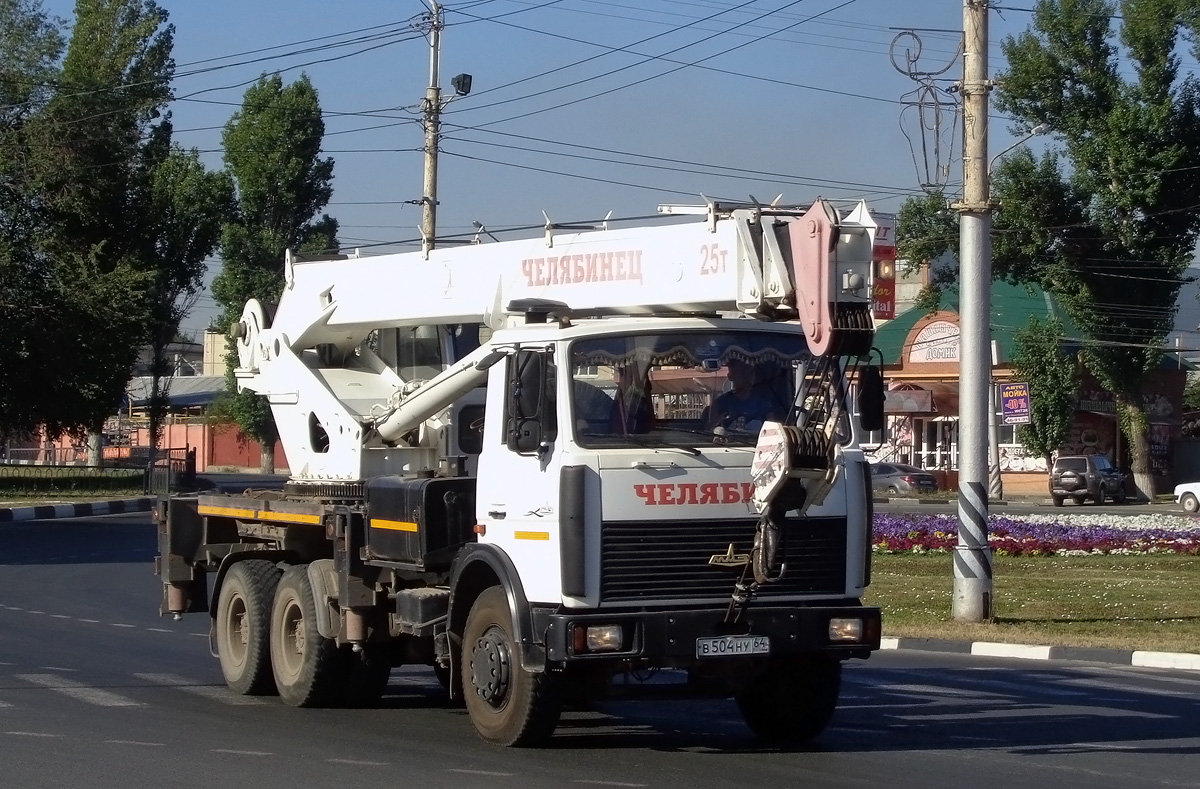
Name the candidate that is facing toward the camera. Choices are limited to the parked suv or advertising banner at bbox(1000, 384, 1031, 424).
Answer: the advertising banner

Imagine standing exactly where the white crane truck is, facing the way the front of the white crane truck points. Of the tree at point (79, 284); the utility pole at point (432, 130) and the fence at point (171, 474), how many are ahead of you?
0

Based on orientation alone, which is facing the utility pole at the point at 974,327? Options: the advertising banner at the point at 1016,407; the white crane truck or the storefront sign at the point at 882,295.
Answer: the advertising banner

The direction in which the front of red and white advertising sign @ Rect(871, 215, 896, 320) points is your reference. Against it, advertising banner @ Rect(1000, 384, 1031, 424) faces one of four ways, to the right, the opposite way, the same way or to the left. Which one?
the same way

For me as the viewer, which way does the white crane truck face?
facing the viewer and to the right of the viewer

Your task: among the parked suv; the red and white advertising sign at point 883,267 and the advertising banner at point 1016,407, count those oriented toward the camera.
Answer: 2

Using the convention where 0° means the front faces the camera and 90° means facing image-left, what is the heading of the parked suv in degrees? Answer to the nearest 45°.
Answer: approximately 225°

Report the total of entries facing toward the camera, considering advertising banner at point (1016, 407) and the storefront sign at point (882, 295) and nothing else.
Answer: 2

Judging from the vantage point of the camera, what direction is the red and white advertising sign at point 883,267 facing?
facing the viewer

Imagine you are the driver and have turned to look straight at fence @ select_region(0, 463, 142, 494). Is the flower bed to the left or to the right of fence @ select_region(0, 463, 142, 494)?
right

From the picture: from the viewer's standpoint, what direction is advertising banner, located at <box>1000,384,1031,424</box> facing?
toward the camera

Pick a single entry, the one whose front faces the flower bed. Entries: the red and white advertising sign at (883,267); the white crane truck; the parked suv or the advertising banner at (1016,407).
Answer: the advertising banner

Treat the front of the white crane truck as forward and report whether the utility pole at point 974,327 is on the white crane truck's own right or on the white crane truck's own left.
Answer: on the white crane truck's own left
